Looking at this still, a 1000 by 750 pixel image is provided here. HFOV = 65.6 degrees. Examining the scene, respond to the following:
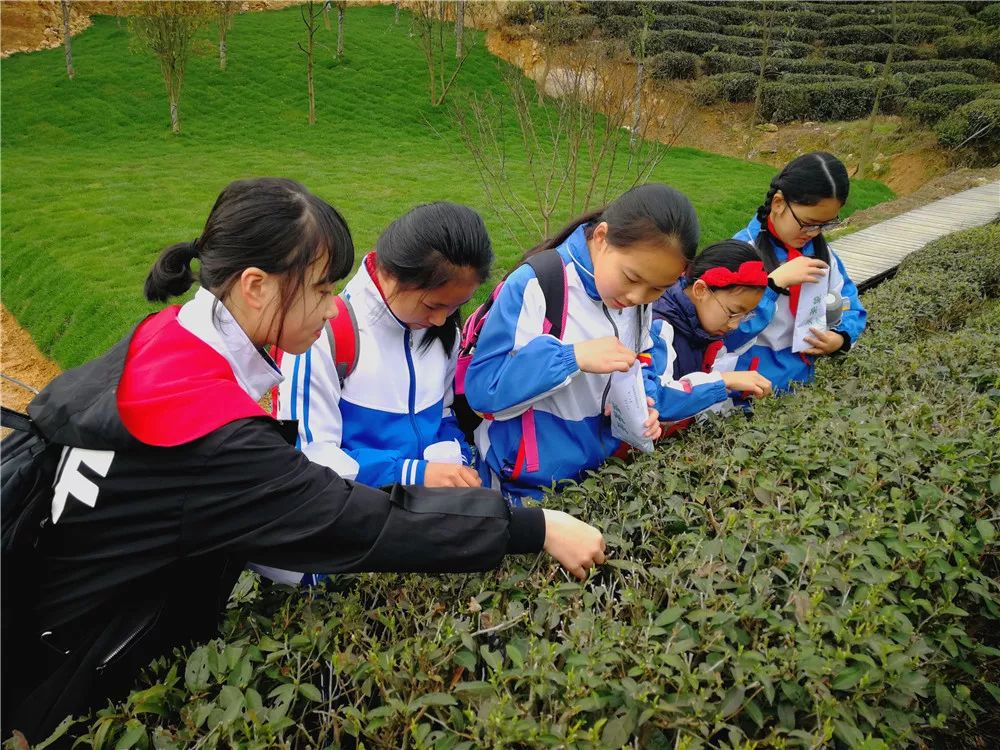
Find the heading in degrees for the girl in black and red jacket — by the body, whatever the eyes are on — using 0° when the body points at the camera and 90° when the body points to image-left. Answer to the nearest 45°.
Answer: approximately 270°

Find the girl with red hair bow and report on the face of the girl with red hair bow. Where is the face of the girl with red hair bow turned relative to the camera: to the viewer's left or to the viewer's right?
to the viewer's right

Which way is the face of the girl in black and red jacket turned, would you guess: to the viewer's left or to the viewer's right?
to the viewer's right
